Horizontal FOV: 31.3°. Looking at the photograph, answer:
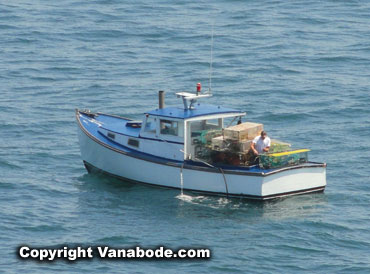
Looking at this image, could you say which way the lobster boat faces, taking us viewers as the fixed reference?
facing away from the viewer and to the left of the viewer
